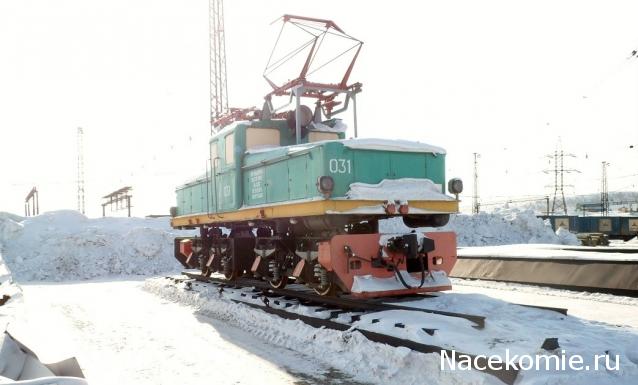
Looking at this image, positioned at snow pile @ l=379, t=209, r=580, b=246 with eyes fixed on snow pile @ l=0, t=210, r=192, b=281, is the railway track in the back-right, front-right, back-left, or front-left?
front-left

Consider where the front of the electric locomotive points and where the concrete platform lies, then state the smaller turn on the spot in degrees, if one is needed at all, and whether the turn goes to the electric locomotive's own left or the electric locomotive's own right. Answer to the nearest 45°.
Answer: approximately 90° to the electric locomotive's own left

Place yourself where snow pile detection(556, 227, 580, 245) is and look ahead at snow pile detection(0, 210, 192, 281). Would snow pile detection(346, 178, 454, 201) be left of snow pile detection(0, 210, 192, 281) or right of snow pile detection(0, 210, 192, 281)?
left

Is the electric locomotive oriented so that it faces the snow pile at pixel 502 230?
no

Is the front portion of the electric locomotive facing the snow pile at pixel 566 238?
no

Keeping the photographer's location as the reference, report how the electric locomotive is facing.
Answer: facing the viewer and to the right of the viewer

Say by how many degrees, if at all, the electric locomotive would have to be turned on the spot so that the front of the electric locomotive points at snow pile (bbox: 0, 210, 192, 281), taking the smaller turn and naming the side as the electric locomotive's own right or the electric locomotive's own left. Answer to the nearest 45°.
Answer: approximately 180°
